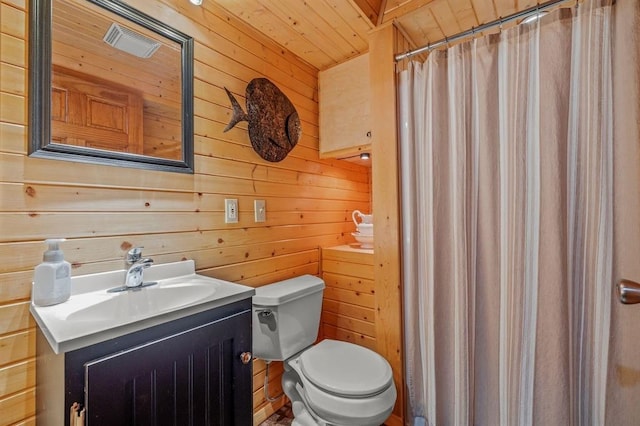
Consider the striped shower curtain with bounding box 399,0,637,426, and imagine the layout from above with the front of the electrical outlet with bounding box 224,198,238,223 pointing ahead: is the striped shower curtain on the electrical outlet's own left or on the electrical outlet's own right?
on the electrical outlet's own left

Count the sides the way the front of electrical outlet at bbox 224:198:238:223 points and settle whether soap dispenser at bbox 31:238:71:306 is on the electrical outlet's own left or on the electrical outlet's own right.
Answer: on the electrical outlet's own right

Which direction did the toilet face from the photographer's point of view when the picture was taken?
facing the viewer and to the right of the viewer

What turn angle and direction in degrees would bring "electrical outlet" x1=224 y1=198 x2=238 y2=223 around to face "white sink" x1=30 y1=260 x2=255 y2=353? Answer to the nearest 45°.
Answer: approximately 45° to its right

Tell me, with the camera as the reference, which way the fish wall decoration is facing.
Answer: facing to the right of the viewer

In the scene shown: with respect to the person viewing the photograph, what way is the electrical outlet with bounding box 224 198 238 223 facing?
facing the viewer

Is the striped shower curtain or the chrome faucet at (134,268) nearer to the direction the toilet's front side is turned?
the striped shower curtain

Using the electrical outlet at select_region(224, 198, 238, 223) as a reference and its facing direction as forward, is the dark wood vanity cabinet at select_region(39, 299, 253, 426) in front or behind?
in front
